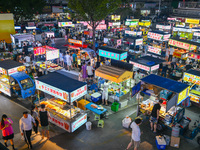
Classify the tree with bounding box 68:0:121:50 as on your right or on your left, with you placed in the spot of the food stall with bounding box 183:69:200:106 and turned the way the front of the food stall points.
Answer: on your right

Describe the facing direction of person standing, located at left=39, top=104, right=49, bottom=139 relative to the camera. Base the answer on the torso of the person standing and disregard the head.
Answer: away from the camera

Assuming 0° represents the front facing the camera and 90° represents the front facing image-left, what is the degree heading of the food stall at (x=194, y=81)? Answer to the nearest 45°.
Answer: approximately 45°

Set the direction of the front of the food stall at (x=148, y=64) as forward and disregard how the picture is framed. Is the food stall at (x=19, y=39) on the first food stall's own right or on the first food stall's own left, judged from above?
on the first food stall's own right

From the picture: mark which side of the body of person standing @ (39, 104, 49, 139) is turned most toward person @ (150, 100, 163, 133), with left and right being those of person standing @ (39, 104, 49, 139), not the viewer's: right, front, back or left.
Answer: right

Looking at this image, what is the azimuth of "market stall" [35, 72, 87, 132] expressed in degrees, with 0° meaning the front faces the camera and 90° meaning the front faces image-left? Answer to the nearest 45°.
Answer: approximately 45°

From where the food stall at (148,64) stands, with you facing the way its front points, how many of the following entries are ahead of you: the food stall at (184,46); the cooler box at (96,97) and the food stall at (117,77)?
2
